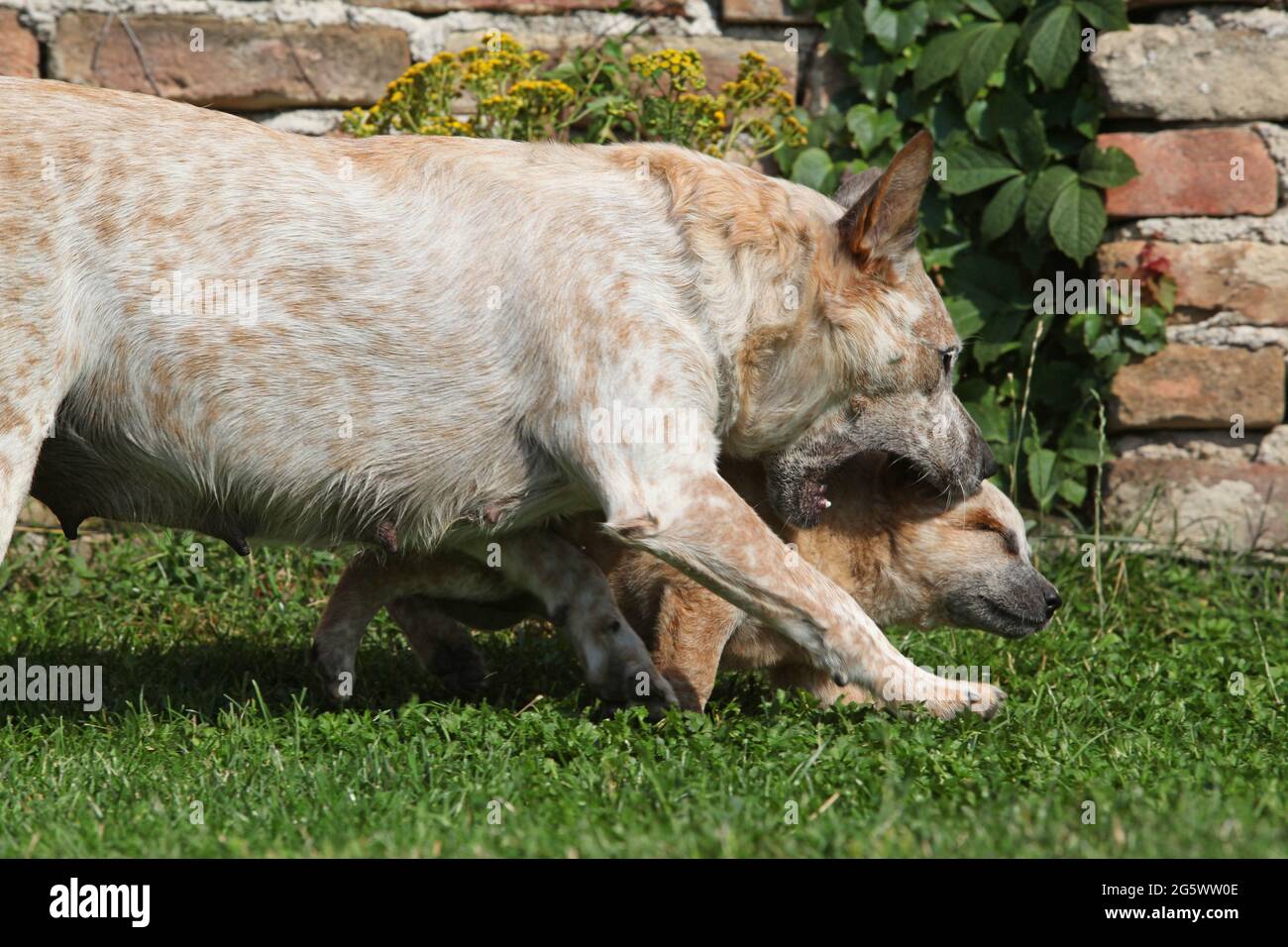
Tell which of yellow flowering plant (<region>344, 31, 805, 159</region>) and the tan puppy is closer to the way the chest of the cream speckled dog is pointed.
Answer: the tan puppy

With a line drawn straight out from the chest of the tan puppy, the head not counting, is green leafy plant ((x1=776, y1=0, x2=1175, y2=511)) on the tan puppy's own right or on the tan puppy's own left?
on the tan puppy's own left

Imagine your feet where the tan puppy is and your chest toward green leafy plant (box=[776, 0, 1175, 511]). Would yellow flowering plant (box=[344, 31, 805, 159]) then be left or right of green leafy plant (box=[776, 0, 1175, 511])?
left

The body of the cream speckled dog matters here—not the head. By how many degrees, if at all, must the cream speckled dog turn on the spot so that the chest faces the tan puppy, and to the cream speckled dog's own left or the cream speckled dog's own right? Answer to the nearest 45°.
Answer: approximately 45° to the cream speckled dog's own left

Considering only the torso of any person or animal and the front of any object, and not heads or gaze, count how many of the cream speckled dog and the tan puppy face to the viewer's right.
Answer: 2

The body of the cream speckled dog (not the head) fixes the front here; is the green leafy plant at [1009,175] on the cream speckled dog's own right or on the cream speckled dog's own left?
on the cream speckled dog's own left

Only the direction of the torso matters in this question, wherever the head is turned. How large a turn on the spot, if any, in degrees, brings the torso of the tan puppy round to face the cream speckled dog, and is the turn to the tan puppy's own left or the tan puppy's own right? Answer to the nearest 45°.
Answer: approximately 135° to the tan puppy's own right

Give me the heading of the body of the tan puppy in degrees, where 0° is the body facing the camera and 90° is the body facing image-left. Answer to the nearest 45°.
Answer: approximately 270°

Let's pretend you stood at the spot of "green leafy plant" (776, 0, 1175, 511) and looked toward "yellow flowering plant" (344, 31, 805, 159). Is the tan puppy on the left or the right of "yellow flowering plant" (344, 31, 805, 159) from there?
left

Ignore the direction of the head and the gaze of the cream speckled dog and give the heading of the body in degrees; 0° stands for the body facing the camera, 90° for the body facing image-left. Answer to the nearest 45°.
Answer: approximately 270°
